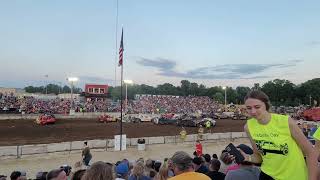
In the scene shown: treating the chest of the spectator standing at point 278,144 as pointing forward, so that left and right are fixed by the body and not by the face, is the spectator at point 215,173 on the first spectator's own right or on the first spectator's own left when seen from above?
on the first spectator's own right

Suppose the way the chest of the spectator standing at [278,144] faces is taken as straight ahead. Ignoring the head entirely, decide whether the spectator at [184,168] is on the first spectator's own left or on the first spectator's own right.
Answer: on the first spectator's own right

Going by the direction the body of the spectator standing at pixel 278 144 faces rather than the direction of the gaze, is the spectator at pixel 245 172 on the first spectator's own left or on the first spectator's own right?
on the first spectator's own right

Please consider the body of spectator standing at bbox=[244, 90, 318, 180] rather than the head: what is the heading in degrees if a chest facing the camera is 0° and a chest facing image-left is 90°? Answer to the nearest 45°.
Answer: approximately 45°

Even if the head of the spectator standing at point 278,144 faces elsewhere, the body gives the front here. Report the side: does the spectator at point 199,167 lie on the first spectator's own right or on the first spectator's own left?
on the first spectator's own right

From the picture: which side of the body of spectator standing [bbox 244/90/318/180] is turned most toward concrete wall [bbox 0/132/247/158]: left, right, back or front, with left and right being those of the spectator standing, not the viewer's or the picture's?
right

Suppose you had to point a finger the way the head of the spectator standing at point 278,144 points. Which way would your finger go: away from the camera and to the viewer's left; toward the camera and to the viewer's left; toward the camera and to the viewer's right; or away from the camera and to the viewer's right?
toward the camera and to the viewer's left
